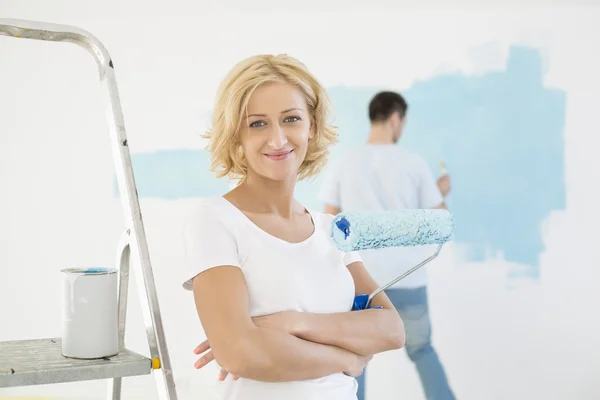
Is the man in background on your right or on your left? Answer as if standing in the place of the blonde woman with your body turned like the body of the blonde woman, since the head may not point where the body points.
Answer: on your left

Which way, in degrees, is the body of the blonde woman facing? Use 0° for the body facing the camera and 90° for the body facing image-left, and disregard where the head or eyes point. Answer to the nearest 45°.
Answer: approximately 315°
